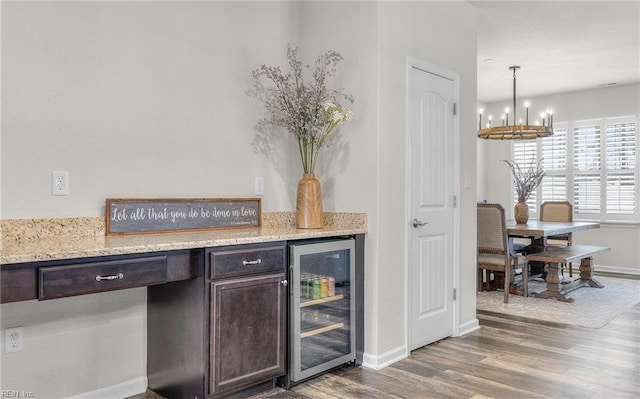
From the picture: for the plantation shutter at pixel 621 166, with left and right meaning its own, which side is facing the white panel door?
front

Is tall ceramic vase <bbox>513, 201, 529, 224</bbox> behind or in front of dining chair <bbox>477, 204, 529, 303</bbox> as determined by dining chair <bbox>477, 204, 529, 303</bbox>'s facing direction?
in front

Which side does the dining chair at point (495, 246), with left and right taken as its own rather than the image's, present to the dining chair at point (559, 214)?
front

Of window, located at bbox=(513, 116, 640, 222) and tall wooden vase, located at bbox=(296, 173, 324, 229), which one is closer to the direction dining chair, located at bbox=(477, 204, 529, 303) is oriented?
the window

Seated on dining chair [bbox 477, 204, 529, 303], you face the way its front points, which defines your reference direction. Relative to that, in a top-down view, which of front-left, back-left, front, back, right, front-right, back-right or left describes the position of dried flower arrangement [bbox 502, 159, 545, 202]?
front-left

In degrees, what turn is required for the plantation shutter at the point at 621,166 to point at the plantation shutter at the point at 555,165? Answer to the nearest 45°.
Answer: approximately 90° to its right

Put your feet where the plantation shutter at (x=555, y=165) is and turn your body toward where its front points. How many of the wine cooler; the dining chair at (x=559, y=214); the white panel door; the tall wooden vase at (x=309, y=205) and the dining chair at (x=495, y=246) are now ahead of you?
5

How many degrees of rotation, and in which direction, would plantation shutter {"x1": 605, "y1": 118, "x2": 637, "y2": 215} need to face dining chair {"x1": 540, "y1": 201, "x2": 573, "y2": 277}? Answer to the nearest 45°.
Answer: approximately 45° to its right

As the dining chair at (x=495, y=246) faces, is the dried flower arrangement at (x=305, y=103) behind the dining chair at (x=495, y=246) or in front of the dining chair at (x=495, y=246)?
behind

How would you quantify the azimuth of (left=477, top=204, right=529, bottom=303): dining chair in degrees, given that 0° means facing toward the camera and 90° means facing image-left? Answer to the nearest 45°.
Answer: approximately 225°

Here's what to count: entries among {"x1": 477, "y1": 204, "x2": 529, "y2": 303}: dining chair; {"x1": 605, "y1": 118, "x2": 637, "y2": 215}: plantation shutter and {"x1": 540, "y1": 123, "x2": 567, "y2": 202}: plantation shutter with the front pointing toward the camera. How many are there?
2

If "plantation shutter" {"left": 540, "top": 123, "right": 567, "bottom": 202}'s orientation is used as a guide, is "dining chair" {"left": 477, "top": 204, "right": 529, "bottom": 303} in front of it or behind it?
in front
